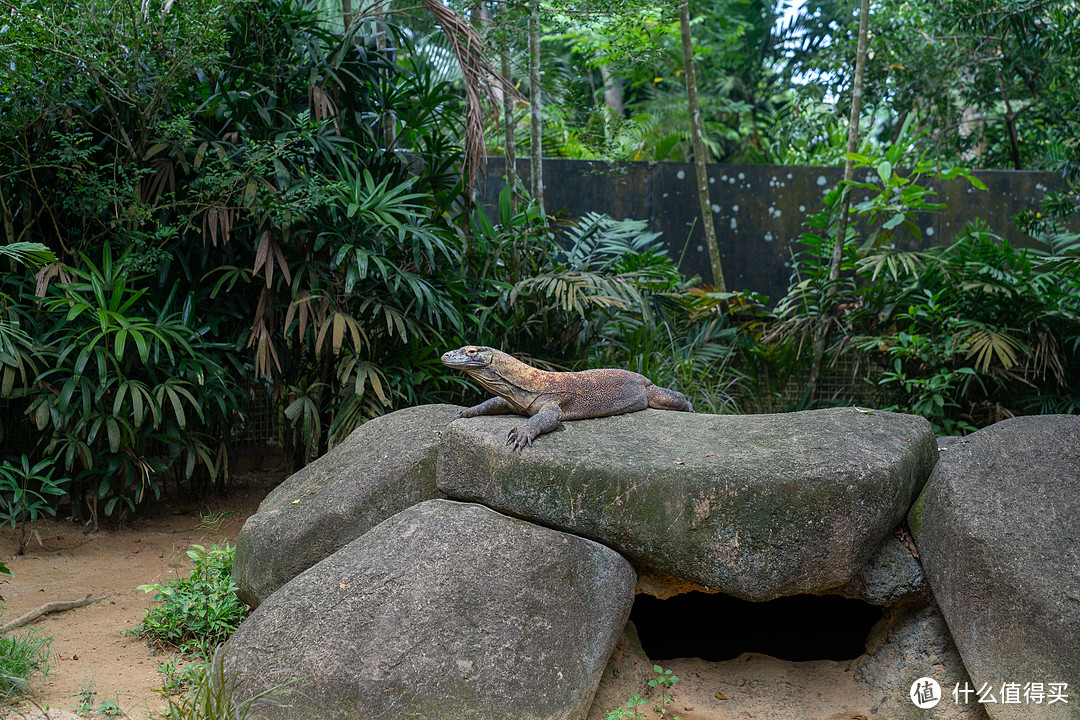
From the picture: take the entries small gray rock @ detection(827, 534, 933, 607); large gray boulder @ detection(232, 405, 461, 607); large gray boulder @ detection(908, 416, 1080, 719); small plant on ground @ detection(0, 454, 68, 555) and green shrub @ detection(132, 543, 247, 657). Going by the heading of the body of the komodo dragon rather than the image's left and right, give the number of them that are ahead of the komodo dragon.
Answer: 3

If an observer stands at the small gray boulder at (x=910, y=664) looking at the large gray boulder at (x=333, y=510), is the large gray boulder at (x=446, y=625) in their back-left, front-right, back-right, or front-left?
front-left

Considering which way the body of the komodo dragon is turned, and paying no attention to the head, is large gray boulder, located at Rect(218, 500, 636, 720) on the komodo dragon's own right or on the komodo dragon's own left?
on the komodo dragon's own left

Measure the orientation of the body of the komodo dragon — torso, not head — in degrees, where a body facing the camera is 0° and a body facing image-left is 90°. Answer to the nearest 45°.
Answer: approximately 90°

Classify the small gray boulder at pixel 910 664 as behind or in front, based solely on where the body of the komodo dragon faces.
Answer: behind

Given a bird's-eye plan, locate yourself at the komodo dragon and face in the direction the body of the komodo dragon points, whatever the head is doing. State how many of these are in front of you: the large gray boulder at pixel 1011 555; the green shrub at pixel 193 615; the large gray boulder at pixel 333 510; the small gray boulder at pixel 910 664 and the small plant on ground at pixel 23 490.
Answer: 3

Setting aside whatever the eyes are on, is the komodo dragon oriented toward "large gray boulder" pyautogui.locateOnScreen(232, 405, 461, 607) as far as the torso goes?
yes

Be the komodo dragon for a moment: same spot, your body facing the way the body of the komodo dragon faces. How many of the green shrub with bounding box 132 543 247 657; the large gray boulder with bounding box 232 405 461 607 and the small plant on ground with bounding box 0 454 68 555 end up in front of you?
3

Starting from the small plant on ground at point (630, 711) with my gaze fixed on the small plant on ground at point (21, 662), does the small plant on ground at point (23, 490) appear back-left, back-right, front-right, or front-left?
front-right

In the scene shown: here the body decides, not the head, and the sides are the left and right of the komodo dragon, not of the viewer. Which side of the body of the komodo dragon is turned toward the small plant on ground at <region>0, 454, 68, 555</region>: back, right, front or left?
front

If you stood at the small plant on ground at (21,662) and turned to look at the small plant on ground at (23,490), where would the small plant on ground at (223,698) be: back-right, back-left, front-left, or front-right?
back-right
